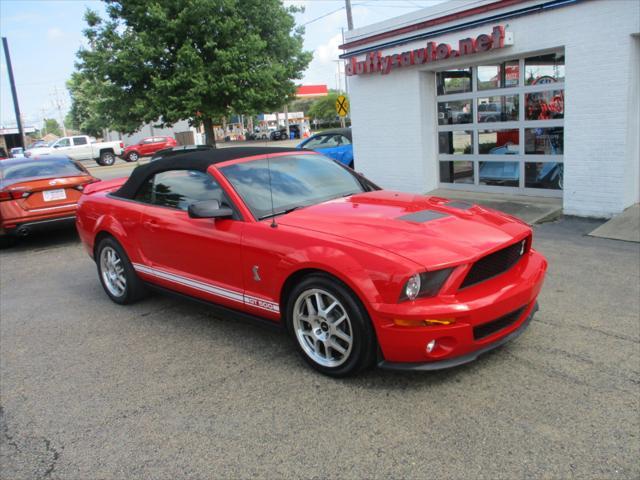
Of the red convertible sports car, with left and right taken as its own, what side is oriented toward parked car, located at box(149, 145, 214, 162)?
back

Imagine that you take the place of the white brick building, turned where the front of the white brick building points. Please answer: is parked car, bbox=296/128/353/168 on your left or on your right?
on your right

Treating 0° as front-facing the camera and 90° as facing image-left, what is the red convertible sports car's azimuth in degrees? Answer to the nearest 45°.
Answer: approximately 315°

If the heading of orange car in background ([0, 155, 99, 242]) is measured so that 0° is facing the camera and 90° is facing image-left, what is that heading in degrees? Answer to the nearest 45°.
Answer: approximately 135°

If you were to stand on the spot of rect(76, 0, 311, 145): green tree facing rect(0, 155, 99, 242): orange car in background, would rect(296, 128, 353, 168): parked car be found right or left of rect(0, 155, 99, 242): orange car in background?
left

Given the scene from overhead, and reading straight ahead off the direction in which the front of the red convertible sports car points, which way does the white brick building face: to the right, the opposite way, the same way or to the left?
to the right

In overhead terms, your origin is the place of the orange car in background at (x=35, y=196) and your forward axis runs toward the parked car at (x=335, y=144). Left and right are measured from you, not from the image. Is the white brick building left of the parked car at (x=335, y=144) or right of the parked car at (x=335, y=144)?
right

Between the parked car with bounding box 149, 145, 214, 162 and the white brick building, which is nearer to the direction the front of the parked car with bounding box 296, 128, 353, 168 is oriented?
the parked car
